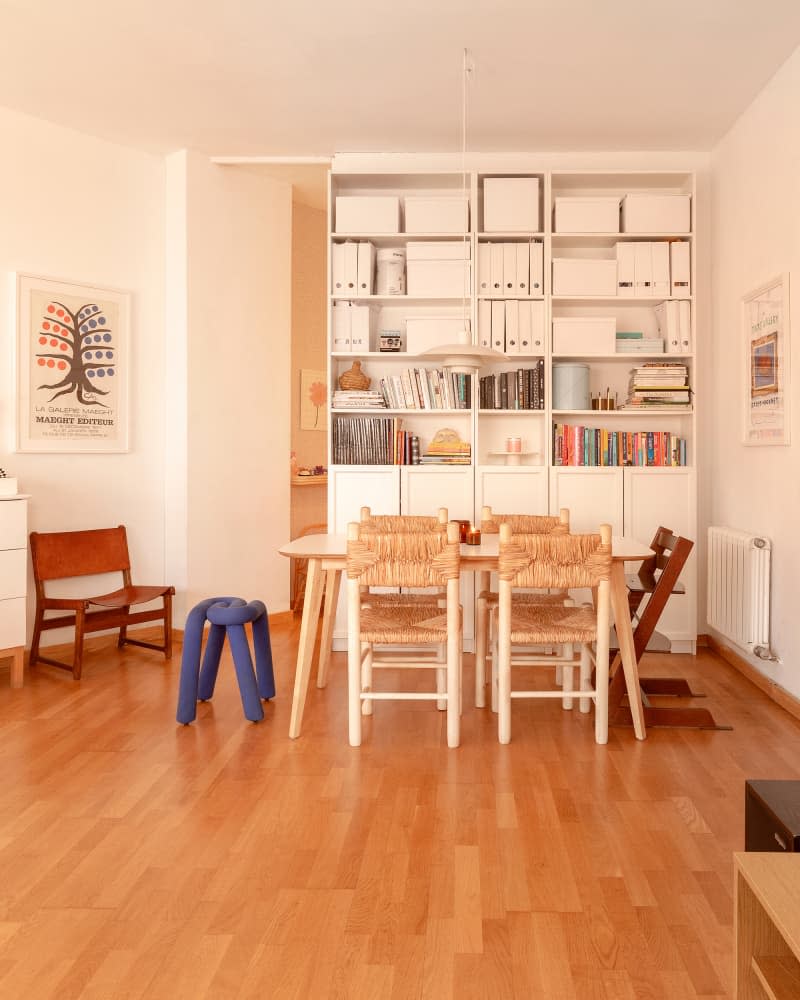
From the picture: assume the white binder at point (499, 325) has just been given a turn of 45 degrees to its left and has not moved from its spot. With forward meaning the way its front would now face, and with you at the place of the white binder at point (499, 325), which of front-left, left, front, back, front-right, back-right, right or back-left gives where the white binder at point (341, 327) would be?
back-right

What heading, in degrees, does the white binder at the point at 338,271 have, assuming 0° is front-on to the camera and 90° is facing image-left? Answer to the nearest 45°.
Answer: approximately 0°

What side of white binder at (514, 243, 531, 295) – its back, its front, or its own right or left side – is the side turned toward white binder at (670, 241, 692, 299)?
left

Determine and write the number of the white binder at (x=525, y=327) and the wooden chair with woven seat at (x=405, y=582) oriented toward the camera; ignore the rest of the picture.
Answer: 1

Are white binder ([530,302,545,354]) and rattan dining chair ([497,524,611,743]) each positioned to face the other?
yes

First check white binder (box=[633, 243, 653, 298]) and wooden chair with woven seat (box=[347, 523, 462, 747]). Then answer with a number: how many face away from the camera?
1

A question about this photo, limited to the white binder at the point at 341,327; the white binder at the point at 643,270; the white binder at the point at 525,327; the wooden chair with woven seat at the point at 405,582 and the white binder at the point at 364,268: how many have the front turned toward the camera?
4

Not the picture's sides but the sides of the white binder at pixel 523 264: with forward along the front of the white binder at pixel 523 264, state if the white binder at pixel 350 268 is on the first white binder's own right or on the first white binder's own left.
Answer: on the first white binder's own right

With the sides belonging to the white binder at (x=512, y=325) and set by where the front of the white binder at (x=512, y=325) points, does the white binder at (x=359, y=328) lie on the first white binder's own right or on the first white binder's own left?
on the first white binder's own right
